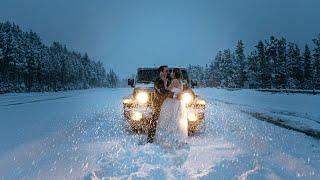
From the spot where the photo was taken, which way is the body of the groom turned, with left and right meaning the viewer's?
facing to the right of the viewer
